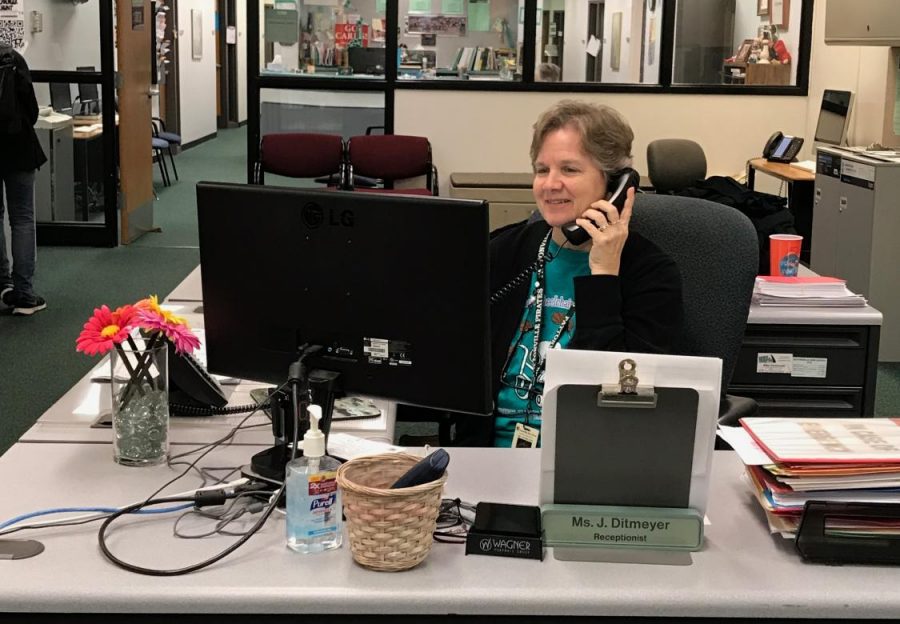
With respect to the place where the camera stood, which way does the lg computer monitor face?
facing away from the viewer and to the right of the viewer

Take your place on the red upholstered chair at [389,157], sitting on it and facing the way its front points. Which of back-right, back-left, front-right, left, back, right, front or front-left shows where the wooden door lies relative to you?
back-right

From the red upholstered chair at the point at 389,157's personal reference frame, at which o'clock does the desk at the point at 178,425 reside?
The desk is roughly at 12 o'clock from the red upholstered chair.

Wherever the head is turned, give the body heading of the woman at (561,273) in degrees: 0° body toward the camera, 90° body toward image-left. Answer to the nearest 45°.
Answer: approximately 45°

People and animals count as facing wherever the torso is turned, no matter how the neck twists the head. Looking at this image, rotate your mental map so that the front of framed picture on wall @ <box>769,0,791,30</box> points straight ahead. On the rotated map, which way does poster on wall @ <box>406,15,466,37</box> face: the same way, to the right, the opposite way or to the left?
the same way

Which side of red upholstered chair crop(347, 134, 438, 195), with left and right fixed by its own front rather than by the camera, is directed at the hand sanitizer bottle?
front

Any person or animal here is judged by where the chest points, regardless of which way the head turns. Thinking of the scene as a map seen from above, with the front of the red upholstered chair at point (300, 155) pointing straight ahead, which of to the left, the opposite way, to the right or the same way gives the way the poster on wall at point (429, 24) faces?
the same way

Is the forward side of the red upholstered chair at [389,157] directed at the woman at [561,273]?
yes

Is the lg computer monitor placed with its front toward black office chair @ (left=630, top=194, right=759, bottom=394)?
yes

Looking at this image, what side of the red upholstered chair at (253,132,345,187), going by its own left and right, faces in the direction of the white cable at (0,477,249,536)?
front

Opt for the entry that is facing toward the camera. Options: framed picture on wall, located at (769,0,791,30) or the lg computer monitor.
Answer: the framed picture on wall

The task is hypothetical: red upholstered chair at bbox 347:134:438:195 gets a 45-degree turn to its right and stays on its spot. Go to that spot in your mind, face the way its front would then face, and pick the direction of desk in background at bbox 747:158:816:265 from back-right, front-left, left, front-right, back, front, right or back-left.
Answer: back-left

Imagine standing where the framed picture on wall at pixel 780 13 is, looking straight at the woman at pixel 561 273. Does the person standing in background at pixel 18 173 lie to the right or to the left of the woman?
right

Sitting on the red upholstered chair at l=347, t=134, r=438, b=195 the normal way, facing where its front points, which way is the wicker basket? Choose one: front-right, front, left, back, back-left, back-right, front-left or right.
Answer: front

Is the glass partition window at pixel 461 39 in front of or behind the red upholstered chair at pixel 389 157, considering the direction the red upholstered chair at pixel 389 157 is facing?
behind

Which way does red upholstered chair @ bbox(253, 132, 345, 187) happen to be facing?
toward the camera

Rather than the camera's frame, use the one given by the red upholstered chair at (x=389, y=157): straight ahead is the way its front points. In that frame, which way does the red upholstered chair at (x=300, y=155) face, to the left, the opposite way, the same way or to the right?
the same way

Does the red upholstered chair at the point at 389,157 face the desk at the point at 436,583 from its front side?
yes

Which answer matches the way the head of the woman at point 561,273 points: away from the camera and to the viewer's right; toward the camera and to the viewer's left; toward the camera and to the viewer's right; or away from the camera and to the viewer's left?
toward the camera and to the viewer's left
